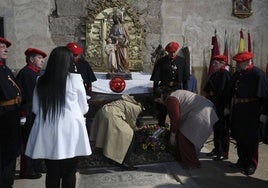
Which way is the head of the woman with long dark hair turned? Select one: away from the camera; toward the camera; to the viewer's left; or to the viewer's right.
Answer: away from the camera

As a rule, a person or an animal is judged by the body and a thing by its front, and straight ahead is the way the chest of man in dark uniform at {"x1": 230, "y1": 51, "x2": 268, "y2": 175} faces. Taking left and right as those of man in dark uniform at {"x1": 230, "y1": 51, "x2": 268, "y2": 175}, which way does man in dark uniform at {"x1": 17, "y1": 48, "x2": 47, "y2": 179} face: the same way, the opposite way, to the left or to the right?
the opposite way

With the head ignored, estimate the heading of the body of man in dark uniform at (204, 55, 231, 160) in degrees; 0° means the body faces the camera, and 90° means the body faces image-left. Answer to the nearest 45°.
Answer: approximately 45°

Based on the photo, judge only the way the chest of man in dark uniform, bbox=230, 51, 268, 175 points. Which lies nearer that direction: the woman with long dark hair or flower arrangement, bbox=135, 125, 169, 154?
the woman with long dark hair

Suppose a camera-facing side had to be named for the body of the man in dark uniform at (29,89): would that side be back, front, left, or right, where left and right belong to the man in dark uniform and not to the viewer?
right

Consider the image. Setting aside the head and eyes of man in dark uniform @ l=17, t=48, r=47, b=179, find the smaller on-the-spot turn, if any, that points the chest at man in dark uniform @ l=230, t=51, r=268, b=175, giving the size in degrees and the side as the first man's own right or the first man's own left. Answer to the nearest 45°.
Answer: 0° — they already face them

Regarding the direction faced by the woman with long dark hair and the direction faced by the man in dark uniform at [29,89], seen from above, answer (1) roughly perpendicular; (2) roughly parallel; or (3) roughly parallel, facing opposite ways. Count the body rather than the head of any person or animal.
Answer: roughly perpendicular
